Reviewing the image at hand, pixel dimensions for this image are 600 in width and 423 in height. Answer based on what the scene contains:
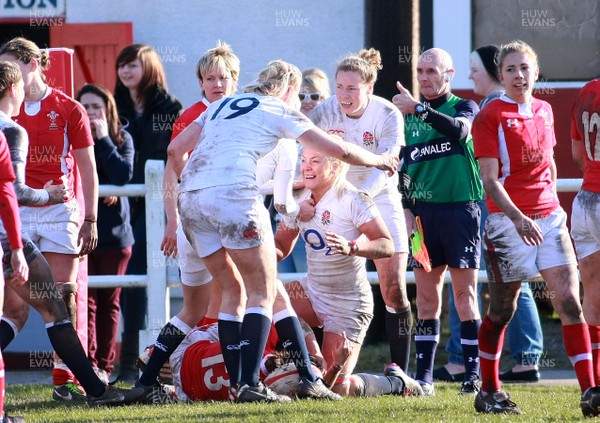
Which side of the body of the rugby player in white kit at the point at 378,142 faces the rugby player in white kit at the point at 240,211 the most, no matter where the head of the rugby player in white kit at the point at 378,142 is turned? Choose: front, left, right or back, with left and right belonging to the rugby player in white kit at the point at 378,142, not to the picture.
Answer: front

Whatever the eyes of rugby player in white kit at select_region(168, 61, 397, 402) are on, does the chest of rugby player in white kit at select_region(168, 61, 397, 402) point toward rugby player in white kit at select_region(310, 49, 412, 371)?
yes

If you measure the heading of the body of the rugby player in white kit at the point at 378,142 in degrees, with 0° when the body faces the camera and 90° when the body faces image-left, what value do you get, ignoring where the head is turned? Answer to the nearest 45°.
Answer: approximately 45°

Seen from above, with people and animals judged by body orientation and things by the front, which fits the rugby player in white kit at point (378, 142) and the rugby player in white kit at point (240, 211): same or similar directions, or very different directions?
very different directions

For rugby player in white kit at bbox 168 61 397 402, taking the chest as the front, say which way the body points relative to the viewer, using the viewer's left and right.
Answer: facing away from the viewer and to the right of the viewer

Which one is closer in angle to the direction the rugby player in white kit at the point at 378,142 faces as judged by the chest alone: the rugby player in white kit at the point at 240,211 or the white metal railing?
the rugby player in white kit

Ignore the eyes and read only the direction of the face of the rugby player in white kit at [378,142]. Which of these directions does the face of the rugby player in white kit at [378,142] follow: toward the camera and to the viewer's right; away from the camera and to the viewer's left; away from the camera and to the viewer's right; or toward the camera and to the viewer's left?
toward the camera and to the viewer's left

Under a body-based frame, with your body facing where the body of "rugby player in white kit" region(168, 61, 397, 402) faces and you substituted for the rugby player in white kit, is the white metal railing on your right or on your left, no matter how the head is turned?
on your left
